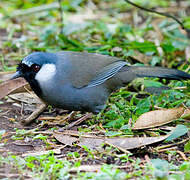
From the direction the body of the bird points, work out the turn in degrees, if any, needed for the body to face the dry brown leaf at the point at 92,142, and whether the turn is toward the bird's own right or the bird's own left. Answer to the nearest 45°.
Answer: approximately 90° to the bird's own left

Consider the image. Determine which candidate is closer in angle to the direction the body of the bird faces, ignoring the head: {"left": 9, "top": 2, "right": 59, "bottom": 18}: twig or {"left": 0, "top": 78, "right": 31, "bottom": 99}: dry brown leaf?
the dry brown leaf

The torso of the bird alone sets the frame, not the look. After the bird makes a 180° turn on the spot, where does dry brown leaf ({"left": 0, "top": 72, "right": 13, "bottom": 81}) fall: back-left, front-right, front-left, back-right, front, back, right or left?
back-left

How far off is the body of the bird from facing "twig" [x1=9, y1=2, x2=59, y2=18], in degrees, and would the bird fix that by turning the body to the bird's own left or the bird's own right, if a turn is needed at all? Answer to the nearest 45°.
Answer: approximately 90° to the bird's own right

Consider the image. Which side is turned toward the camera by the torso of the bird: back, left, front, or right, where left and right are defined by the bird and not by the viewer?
left

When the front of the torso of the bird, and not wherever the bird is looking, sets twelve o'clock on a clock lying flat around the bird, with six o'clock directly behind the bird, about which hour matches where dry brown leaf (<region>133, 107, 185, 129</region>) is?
The dry brown leaf is roughly at 7 o'clock from the bird.

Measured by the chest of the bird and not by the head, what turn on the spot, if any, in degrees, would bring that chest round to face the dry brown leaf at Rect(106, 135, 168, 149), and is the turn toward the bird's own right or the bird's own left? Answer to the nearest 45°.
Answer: approximately 135° to the bird's own left

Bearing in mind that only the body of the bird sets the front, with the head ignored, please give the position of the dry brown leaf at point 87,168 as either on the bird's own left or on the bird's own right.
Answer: on the bird's own left
